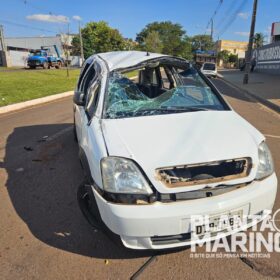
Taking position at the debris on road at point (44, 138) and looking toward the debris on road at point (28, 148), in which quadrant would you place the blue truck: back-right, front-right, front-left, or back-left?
back-right

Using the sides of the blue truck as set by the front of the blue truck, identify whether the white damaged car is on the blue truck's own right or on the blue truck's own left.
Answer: on the blue truck's own left

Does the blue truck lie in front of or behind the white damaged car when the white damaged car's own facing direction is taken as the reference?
behind

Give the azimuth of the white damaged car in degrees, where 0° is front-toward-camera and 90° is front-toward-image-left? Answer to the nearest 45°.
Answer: approximately 315°

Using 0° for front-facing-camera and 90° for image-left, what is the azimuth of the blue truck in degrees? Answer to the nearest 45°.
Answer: approximately 45°

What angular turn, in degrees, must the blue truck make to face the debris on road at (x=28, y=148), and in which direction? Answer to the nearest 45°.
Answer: approximately 45° to its left

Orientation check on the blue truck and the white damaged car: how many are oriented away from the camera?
0

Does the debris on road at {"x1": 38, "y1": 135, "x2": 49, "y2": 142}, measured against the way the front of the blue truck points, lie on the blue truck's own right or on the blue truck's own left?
on the blue truck's own left
